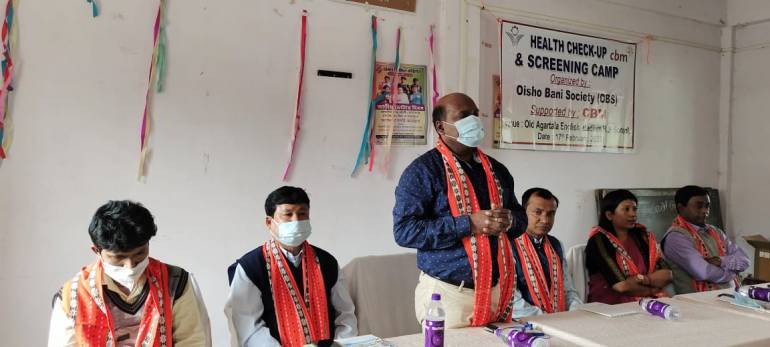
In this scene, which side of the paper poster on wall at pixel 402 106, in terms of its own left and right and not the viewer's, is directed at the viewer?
front

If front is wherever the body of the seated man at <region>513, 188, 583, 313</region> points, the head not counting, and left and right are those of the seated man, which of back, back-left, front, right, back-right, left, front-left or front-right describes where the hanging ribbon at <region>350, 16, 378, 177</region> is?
right

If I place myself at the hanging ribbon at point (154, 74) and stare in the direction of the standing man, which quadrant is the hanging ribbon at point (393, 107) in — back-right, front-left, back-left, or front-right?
front-left

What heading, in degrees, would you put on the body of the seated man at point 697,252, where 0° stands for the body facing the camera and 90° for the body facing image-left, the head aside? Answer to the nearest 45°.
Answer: approximately 315°

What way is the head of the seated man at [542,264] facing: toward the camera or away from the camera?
toward the camera

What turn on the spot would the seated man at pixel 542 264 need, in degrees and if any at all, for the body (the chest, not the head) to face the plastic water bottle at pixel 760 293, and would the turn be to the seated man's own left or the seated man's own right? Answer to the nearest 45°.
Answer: approximately 90° to the seated man's own left

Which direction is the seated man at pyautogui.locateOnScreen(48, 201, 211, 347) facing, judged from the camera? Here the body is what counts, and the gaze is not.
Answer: toward the camera

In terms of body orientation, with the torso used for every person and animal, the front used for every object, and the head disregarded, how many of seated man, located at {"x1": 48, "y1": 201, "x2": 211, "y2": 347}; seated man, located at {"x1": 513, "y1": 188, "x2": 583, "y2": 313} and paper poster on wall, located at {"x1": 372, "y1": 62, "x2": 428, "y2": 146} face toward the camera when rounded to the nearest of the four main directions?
3

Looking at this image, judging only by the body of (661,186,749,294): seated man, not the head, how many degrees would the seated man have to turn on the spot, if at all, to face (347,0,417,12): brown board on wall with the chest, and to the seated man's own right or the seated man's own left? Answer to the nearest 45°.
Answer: approximately 90° to the seated man's own right

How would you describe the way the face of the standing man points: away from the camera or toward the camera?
toward the camera

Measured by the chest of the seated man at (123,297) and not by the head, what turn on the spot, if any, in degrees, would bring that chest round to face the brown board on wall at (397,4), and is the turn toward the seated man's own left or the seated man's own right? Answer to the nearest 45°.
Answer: approximately 135° to the seated man's own left

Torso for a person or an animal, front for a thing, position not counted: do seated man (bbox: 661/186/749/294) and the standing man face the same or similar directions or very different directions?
same or similar directions

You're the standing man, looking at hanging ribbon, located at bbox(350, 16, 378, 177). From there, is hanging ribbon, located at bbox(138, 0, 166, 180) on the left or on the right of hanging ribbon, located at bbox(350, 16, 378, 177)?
left

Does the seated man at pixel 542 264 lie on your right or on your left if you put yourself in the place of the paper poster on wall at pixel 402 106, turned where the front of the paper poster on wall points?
on your left

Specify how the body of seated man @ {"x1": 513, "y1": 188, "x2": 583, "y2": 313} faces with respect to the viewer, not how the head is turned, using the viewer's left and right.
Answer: facing the viewer
